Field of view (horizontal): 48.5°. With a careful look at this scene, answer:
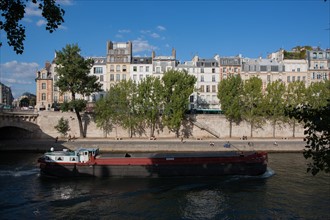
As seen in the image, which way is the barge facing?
to the viewer's right
